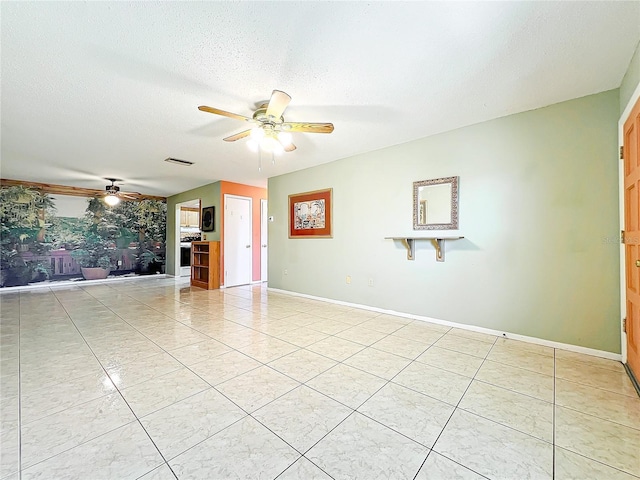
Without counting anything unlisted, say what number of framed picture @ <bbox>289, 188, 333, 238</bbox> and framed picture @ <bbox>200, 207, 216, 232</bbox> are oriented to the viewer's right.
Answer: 0

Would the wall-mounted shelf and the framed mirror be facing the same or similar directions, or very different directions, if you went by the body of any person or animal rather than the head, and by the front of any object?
same or similar directions

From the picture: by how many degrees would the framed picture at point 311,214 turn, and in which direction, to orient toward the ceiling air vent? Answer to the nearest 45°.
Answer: approximately 45° to its right

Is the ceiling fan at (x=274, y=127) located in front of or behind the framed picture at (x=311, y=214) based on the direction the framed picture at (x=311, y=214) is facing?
in front

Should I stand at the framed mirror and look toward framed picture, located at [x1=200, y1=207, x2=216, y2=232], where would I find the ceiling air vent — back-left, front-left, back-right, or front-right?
front-left

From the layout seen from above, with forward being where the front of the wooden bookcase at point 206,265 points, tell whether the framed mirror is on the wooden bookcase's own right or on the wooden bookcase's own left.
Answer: on the wooden bookcase's own left

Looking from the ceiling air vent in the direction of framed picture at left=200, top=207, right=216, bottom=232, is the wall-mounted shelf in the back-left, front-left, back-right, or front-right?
back-right

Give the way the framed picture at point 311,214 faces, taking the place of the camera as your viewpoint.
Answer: facing the viewer and to the left of the viewer

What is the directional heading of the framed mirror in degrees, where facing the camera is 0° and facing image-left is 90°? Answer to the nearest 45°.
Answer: approximately 45°

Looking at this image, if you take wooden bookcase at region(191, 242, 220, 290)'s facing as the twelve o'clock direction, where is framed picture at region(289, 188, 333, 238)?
The framed picture is roughly at 9 o'clock from the wooden bookcase.

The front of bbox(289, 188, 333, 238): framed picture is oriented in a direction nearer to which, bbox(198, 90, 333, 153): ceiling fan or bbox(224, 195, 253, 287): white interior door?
the ceiling fan

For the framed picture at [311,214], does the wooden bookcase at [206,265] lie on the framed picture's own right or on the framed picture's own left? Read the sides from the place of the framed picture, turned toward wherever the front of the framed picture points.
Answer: on the framed picture's own right

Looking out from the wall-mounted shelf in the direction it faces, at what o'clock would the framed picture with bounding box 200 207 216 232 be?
The framed picture is roughly at 2 o'clock from the wall-mounted shelf.
